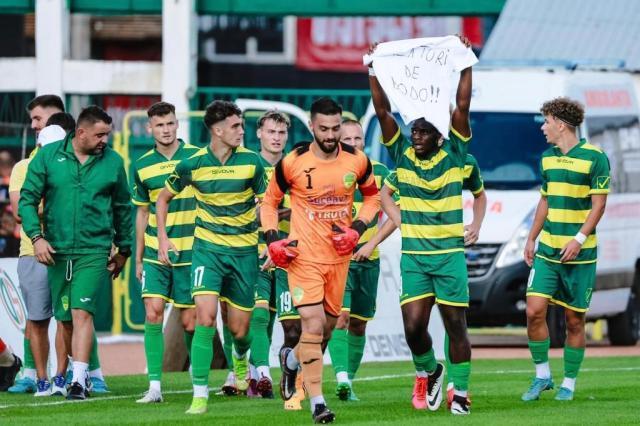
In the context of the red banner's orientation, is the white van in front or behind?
in front

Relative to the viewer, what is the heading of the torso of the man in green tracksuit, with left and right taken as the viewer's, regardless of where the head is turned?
facing the viewer

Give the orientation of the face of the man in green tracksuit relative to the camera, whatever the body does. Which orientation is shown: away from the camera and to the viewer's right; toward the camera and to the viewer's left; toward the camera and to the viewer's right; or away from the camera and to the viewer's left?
toward the camera and to the viewer's right

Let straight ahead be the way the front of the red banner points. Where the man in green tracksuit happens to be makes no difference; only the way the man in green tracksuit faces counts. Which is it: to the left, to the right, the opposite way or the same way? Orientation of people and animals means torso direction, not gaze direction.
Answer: the same way

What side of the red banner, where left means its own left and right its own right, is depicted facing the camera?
front

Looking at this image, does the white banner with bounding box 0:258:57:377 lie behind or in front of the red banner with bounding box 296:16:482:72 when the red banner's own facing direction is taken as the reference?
in front

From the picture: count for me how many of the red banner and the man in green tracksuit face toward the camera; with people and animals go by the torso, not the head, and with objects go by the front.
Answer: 2

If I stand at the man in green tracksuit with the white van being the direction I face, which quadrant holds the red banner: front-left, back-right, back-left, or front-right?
front-left

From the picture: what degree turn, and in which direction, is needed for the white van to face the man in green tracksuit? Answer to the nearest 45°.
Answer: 0° — it already faces them

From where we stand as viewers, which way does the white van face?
facing the viewer and to the left of the viewer
